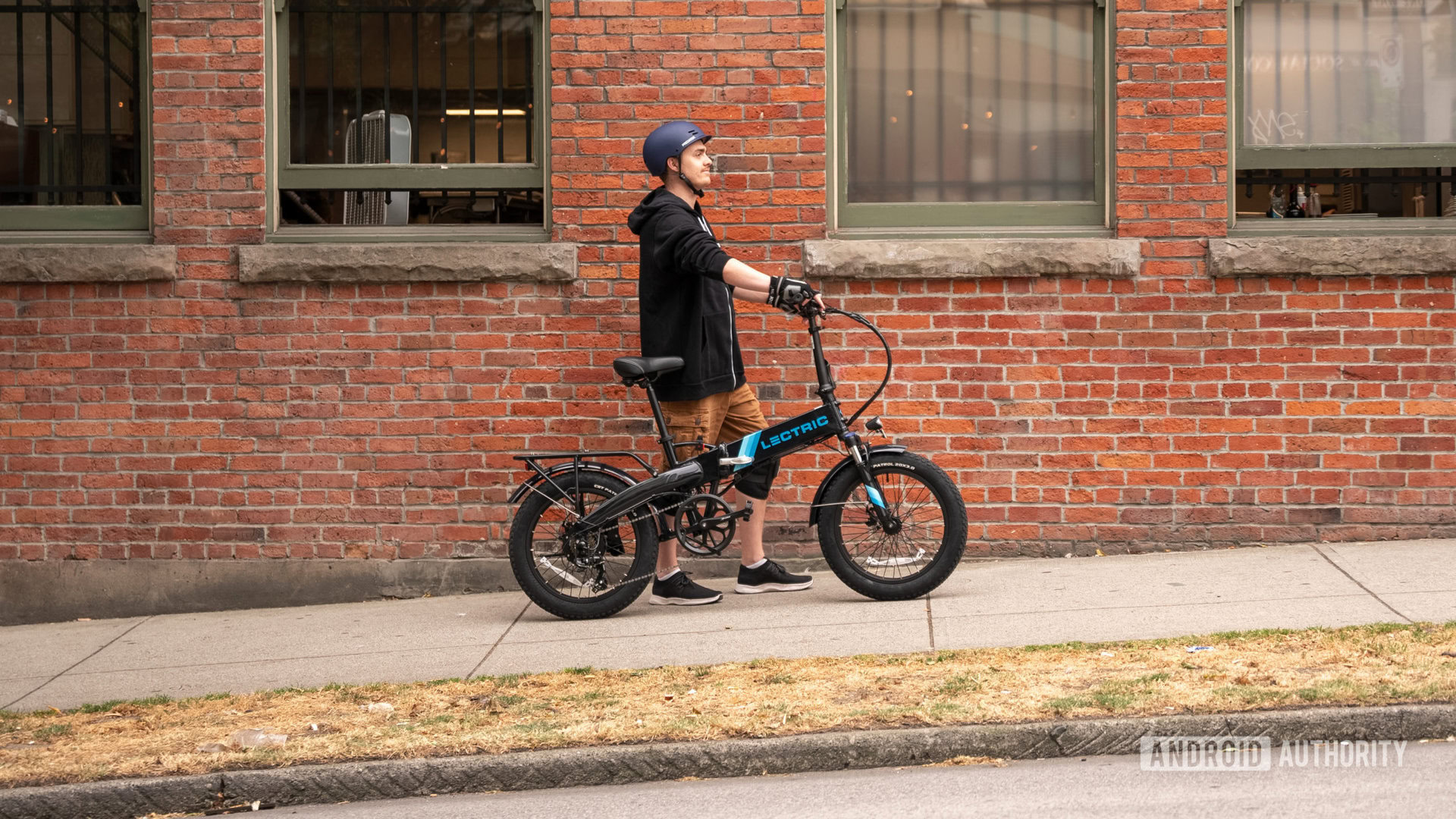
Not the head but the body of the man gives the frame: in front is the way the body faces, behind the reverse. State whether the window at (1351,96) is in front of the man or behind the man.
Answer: in front

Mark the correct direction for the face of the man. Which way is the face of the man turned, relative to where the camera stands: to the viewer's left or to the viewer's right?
to the viewer's right

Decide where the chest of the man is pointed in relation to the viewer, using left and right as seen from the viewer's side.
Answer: facing to the right of the viewer

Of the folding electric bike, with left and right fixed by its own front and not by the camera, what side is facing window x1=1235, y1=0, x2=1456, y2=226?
front

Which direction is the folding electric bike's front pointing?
to the viewer's right

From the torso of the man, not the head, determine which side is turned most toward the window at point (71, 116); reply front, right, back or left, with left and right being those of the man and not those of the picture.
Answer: back
